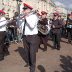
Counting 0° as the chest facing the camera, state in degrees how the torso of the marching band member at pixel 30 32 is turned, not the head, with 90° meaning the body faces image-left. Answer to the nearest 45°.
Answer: approximately 45°

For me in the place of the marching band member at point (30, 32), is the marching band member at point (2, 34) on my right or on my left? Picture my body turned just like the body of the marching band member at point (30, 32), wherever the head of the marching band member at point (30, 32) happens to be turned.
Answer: on my right

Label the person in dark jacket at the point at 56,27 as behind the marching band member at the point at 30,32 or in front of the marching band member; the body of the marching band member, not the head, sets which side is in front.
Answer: behind
